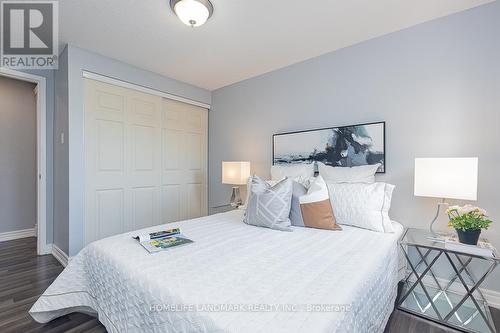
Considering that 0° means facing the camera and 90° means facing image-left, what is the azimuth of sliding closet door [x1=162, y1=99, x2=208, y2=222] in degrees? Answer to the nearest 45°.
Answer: approximately 315°

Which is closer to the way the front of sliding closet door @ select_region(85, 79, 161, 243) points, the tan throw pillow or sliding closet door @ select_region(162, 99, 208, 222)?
the tan throw pillow

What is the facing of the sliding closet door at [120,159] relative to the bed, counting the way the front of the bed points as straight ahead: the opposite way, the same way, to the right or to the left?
to the left

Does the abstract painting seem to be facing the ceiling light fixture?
yes

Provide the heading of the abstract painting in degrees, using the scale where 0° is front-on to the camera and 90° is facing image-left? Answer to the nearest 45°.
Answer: approximately 45°

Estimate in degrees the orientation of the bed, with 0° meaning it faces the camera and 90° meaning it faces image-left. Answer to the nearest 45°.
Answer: approximately 45°

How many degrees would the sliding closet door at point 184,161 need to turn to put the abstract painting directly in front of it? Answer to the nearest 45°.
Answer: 0° — it already faces it
